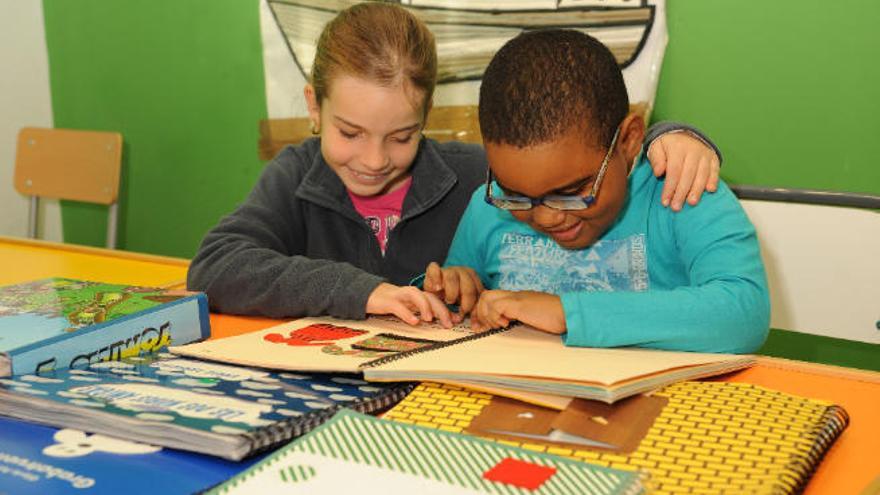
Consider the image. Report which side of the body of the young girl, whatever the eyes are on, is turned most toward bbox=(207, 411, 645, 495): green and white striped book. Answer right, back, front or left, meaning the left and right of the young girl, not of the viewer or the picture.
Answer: front

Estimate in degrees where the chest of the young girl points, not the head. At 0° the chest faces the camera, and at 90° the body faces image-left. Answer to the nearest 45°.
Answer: approximately 0°

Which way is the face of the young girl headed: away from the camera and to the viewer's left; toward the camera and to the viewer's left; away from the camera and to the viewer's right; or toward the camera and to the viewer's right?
toward the camera and to the viewer's right

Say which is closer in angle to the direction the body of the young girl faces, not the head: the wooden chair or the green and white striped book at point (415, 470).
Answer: the green and white striped book

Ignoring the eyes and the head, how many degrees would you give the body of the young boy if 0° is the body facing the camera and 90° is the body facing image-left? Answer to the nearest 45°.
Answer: approximately 45°

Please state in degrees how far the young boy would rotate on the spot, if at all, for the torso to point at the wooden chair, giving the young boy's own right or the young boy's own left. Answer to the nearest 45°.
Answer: approximately 90° to the young boy's own right

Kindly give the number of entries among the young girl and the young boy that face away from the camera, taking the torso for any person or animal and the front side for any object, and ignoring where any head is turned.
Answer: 0

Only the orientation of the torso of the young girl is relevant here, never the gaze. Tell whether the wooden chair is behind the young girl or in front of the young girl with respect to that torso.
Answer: behind
